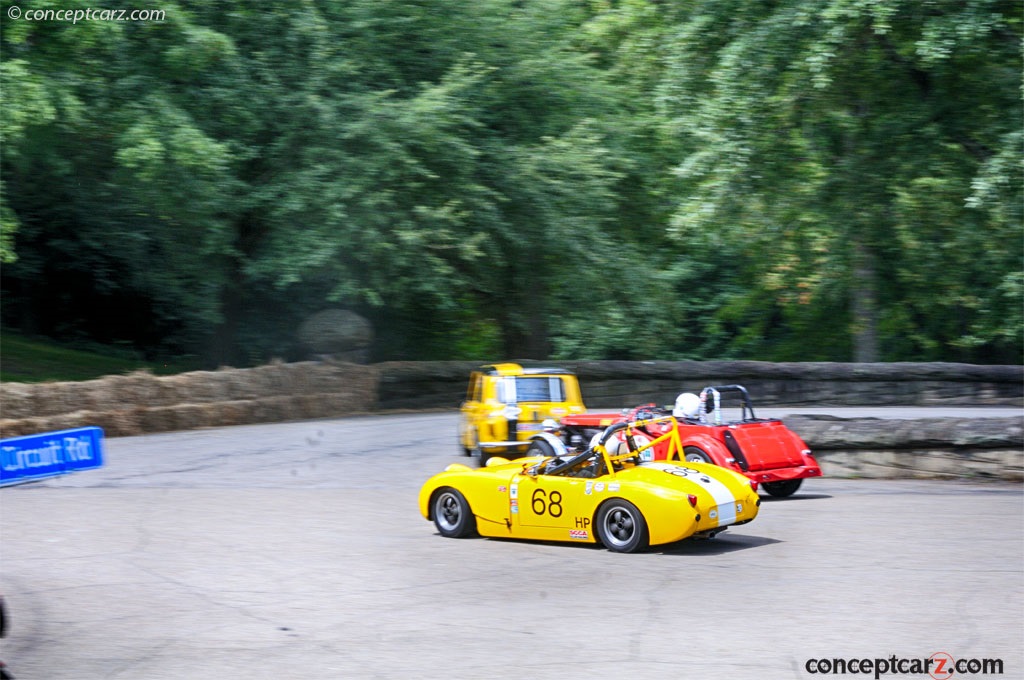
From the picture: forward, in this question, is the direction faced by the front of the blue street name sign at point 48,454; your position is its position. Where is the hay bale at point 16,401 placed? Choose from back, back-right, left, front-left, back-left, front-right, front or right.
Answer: back-left

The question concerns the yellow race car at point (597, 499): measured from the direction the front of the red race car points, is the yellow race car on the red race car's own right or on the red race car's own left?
on the red race car's own left

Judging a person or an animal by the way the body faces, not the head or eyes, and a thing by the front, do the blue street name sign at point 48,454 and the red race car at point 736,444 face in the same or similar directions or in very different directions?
very different directions

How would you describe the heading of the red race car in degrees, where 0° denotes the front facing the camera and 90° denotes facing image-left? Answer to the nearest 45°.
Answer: approximately 135°

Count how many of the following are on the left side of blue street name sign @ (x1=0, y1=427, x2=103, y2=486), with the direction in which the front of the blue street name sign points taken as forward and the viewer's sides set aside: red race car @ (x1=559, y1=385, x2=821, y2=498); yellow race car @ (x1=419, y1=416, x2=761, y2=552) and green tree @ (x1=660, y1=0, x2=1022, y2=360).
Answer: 3

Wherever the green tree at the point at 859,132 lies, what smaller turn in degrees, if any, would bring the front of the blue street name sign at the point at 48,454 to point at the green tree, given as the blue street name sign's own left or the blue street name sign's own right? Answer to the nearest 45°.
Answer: approximately 90° to the blue street name sign's own left

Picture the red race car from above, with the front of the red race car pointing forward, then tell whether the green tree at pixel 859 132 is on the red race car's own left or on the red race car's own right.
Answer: on the red race car's own right

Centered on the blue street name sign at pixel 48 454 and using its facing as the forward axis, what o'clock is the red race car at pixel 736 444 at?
The red race car is roughly at 9 o'clock from the blue street name sign.

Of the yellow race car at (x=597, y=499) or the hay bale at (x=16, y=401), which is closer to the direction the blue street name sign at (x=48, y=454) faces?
the yellow race car

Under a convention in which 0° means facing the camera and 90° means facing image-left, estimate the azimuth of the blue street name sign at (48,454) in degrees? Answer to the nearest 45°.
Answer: approximately 315°
